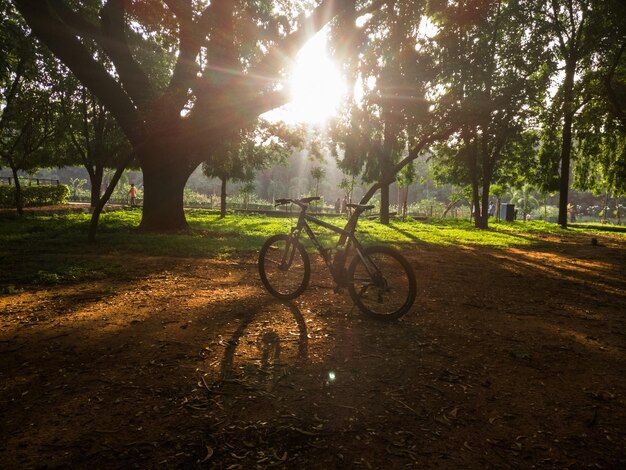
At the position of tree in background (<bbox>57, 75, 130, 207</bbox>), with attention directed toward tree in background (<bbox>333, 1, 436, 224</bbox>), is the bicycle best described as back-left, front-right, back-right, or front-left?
front-right

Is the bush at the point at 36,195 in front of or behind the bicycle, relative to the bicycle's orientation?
in front

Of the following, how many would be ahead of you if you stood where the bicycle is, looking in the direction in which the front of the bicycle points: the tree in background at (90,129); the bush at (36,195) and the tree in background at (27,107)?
3

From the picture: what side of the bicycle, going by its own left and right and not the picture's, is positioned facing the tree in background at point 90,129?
front

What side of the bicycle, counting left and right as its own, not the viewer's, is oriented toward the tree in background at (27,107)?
front

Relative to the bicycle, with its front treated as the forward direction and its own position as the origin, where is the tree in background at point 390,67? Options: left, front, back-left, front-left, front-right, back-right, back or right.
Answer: front-right

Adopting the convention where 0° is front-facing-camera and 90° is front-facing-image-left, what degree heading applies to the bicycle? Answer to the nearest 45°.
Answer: approximately 135°

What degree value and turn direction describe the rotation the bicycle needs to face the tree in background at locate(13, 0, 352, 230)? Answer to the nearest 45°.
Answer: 0° — it already faces it
